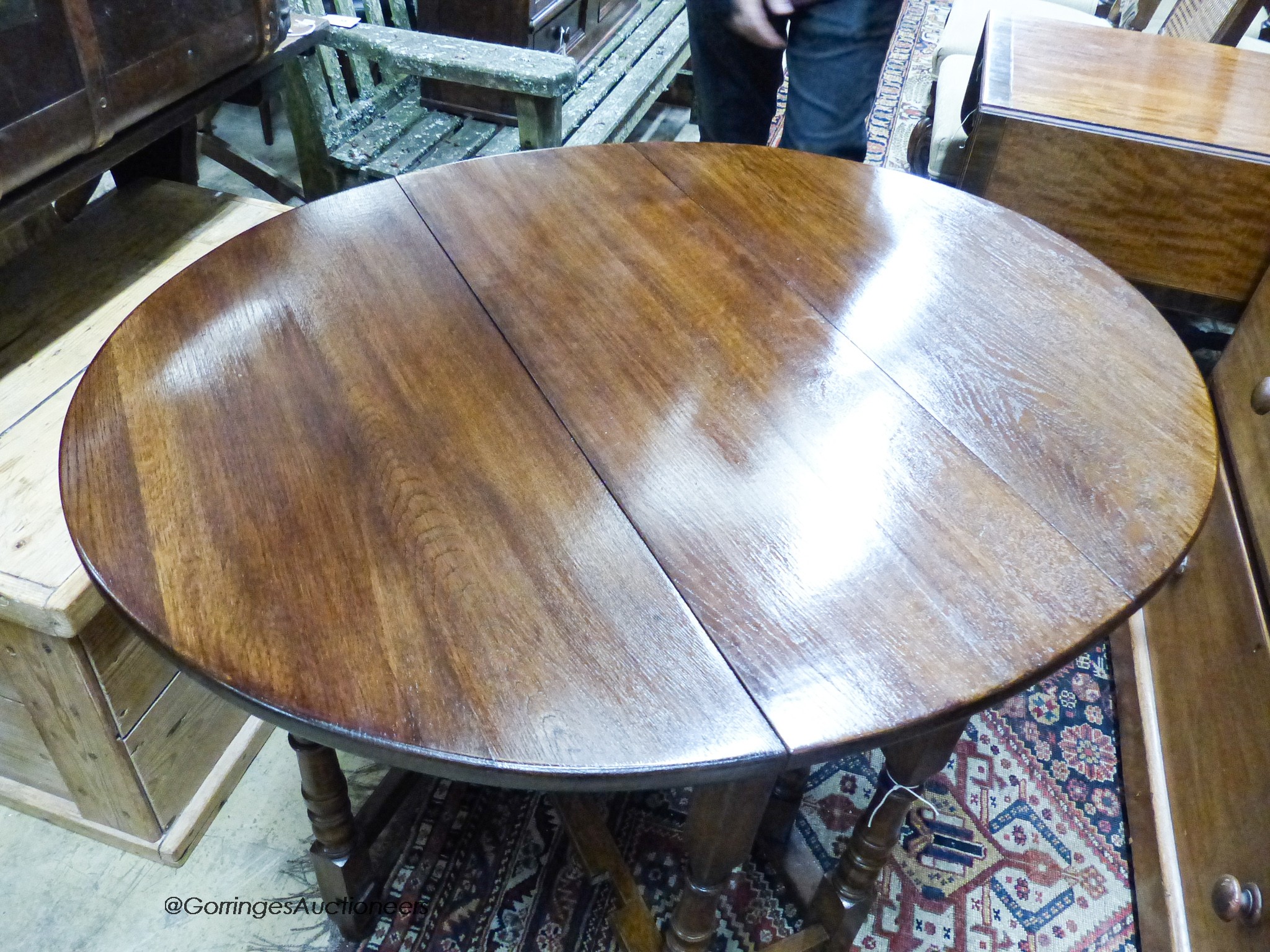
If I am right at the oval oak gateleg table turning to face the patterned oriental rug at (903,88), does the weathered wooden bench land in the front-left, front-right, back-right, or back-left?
front-left

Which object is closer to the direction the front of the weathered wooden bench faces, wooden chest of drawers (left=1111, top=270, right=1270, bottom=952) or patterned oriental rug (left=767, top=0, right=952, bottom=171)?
the wooden chest of drawers

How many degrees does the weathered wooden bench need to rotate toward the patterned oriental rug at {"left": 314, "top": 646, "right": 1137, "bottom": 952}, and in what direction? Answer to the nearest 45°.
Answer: approximately 45° to its right

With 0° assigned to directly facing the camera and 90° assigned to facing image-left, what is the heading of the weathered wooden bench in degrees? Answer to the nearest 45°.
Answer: approximately 315°

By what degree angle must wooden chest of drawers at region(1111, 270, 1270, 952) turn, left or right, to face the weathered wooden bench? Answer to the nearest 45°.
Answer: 0° — it already faces it

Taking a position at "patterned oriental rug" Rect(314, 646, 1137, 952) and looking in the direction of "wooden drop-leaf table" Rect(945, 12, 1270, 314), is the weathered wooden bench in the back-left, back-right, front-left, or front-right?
front-left

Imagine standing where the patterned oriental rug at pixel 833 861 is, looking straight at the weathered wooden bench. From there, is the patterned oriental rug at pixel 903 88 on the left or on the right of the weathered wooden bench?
right

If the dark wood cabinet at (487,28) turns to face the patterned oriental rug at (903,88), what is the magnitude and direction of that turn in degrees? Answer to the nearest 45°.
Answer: approximately 90° to its left

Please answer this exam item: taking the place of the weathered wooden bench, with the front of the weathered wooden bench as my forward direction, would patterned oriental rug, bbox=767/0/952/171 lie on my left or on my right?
on my left

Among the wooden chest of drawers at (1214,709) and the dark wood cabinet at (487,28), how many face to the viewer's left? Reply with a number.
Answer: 1

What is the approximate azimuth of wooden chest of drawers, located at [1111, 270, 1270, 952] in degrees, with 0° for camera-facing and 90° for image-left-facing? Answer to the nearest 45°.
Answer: approximately 90°
